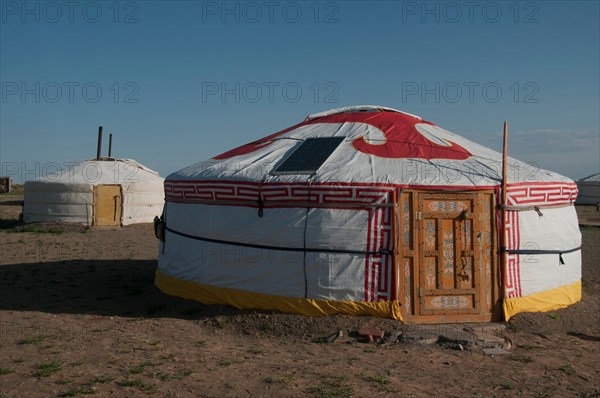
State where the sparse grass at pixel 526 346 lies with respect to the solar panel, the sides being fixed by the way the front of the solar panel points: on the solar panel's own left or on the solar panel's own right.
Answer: on the solar panel's own left

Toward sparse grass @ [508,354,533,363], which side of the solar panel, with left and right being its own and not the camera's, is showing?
left

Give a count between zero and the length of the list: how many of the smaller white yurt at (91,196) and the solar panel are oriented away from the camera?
0

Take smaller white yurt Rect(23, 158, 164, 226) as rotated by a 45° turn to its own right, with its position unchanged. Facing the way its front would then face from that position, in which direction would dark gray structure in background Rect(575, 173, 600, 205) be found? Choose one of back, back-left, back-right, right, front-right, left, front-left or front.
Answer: back-left

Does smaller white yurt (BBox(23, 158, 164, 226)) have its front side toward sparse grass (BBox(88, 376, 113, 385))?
yes

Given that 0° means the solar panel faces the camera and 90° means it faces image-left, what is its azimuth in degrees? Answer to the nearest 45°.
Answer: approximately 45°

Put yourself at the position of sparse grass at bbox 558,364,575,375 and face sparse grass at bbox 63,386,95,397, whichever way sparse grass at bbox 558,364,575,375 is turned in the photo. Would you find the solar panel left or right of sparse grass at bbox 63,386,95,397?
right

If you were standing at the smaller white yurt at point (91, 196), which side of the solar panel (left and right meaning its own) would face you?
right

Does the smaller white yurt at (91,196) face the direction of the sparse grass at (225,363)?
yes

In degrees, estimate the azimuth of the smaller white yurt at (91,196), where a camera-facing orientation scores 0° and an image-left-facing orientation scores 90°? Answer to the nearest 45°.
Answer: approximately 0°
